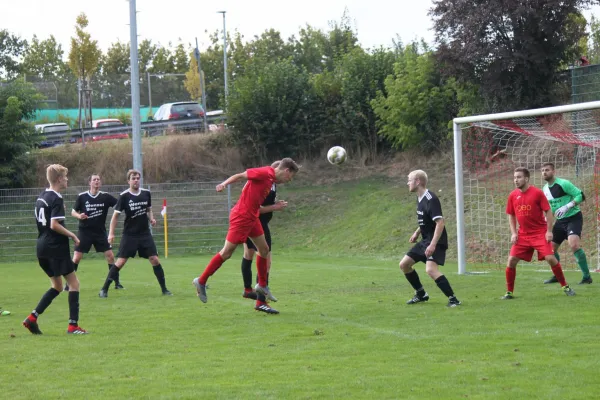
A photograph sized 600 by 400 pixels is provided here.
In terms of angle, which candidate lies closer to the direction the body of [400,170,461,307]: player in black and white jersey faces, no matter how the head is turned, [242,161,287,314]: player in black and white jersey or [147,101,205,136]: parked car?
the player in black and white jersey

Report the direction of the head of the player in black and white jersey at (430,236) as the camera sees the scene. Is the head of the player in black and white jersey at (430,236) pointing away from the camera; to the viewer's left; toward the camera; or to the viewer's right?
to the viewer's left

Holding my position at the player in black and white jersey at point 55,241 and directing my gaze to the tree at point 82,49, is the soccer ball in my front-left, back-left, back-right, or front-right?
front-right

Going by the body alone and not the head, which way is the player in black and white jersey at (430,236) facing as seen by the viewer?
to the viewer's left

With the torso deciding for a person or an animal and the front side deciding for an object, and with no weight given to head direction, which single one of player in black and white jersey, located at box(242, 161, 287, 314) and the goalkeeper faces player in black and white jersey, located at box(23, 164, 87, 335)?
the goalkeeper

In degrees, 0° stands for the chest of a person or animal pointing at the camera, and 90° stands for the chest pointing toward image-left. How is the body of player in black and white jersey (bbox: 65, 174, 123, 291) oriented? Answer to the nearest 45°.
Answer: approximately 0°

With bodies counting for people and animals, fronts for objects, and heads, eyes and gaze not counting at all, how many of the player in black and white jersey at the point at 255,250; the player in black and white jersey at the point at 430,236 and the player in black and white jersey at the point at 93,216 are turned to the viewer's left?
1

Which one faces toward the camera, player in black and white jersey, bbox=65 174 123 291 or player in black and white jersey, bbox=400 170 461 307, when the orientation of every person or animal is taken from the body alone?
player in black and white jersey, bbox=65 174 123 291

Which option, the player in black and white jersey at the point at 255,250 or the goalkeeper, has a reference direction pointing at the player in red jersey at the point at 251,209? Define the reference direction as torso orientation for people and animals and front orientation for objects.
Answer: the goalkeeper

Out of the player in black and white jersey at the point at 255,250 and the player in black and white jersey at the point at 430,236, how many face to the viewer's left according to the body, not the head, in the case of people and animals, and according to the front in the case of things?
1
